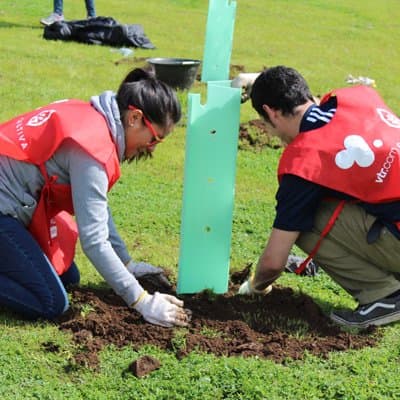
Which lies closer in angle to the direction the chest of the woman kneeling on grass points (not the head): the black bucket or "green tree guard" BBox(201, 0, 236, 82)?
the green tree guard

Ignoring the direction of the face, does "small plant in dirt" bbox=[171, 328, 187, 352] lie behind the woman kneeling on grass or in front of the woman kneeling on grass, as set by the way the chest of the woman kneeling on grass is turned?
in front

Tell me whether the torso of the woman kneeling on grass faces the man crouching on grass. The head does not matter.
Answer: yes

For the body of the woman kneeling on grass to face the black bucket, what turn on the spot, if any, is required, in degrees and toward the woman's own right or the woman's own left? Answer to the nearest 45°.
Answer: approximately 90° to the woman's own left

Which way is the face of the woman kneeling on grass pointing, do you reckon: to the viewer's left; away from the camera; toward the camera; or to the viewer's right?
to the viewer's right

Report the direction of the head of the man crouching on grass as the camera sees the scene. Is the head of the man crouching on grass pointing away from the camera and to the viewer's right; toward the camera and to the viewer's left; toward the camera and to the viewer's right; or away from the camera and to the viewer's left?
away from the camera and to the viewer's left

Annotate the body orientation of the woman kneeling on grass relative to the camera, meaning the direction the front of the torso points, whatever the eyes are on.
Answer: to the viewer's right

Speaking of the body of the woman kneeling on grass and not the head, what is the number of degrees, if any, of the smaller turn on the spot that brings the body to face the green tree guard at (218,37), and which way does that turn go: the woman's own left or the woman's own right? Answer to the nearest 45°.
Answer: approximately 45° to the woman's own left

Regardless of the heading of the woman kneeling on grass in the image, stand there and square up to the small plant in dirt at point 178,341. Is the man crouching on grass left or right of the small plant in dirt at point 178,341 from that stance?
left

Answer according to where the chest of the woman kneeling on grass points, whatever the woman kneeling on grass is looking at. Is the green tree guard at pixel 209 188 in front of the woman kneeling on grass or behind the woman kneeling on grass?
in front
